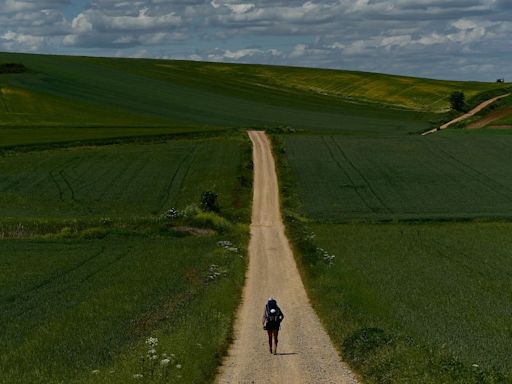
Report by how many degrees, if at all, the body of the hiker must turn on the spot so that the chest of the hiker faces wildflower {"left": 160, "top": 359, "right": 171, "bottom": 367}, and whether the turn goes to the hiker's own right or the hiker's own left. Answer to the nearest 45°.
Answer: approximately 135° to the hiker's own left

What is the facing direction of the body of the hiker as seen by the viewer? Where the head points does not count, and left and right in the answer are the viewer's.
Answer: facing away from the viewer
